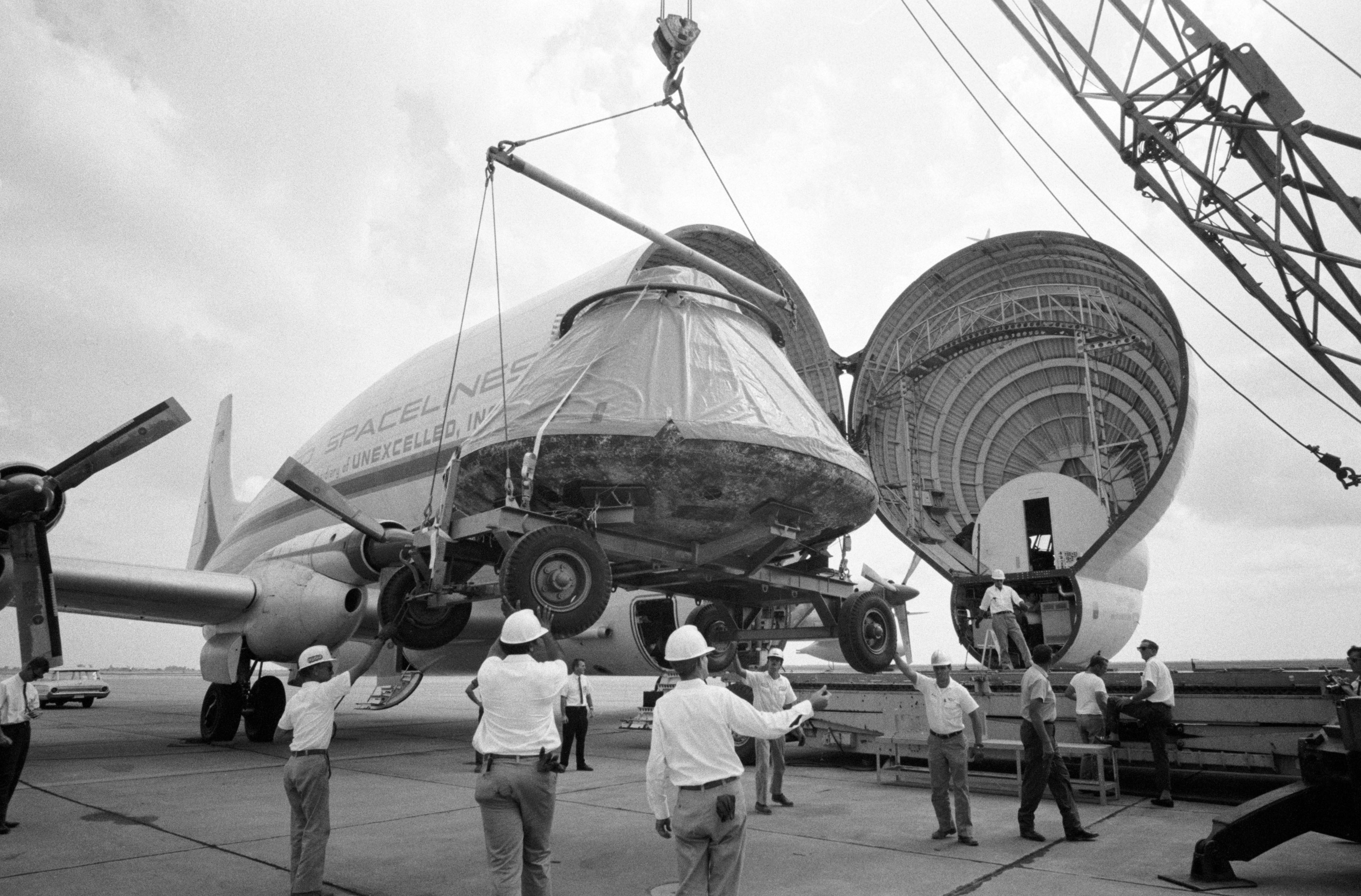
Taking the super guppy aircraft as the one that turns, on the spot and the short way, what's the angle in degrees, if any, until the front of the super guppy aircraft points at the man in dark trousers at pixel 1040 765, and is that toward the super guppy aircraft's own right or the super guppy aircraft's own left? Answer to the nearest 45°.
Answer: approximately 45° to the super guppy aircraft's own right

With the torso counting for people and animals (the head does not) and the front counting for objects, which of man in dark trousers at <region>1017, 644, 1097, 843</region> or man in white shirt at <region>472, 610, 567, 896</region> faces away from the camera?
the man in white shirt

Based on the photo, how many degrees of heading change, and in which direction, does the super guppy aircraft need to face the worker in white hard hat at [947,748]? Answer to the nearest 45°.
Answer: approximately 45° to its right

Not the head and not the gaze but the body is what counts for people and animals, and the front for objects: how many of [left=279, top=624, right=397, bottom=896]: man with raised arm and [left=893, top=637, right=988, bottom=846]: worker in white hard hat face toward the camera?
1

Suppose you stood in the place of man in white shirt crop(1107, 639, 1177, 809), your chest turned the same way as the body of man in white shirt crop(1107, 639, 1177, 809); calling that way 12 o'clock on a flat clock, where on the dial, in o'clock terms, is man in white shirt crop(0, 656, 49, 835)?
man in white shirt crop(0, 656, 49, 835) is roughly at 11 o'clock from man in white shirt crop(1107, 639, 1177, 809).

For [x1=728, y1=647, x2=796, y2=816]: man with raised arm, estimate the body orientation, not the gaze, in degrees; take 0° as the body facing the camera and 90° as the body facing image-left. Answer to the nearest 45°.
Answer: approximately 0°

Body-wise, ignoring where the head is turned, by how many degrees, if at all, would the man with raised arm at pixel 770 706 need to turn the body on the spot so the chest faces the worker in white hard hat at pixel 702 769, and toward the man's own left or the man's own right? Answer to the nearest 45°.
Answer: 0° — they already face them

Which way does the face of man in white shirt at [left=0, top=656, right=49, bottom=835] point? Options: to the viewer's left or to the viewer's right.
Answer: to the viewer's right

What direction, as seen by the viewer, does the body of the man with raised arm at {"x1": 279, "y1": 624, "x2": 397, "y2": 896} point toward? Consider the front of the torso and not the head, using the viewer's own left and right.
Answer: facing away from the viewer and to the right of the viewer

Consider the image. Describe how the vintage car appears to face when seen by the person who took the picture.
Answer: facing away from the viewer and to the left of the viewer

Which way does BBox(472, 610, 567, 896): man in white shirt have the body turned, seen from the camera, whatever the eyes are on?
away from the camera

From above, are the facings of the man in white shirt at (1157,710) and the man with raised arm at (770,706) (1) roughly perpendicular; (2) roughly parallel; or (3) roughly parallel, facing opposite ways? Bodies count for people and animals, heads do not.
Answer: roughly perpendicular

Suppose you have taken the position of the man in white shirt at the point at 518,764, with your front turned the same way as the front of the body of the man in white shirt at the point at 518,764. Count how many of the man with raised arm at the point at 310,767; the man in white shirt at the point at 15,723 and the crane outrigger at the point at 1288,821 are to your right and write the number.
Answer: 1

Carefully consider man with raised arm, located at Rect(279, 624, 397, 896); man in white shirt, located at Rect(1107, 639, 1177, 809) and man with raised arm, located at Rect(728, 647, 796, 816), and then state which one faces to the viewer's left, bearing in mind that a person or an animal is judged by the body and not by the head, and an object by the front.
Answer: the man in white shirt

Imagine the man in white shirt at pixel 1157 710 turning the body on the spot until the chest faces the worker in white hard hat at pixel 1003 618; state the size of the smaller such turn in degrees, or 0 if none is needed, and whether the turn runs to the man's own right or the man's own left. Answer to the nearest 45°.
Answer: approximately 45° to the man's own right
